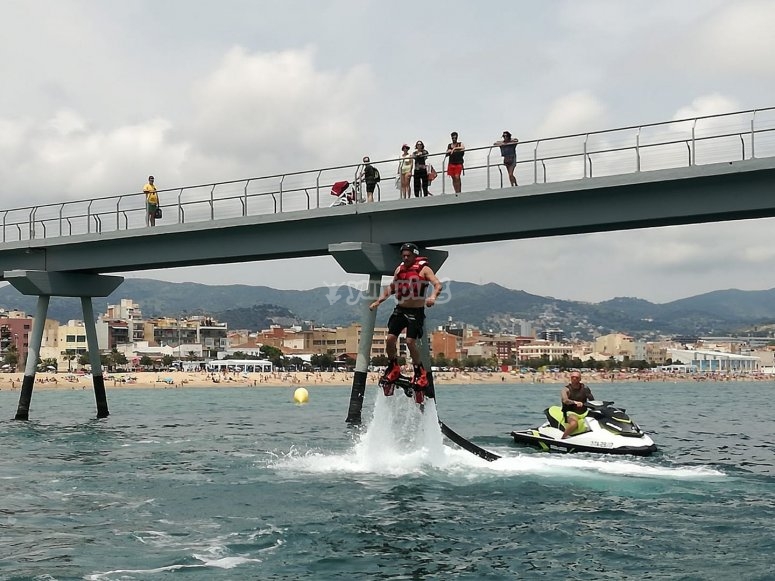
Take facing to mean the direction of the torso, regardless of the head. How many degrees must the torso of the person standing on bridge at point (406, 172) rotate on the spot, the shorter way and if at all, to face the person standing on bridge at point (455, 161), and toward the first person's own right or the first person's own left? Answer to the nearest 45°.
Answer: approximately 45° to the first person's own left

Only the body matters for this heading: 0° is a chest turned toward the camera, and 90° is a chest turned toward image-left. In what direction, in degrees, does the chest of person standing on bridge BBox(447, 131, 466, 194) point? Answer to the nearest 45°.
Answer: approximately 0°

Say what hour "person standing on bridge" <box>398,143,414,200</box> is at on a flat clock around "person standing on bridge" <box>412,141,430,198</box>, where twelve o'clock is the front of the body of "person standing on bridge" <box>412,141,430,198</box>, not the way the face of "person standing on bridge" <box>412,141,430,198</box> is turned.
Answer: "person standing on bridge" <box>398,143,414,200</box> is roughly at 4 o'clock from "person standing on bridge" <box>412,141,430,198</box>.

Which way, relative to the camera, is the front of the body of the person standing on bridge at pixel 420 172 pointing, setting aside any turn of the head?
toward the camera

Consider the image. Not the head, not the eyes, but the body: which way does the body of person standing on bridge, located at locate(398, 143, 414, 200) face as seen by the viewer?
toward the camera

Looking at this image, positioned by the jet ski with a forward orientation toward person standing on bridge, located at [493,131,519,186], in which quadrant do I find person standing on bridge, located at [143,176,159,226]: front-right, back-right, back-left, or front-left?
front-left

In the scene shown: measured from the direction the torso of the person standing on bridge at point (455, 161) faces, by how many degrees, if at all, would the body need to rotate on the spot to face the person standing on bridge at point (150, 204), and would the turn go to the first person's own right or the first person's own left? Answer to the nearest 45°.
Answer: approximately 135° to the first person's own right

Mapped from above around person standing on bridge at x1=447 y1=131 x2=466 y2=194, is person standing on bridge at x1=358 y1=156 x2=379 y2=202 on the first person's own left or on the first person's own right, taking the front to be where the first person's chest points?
on the first person's own right
